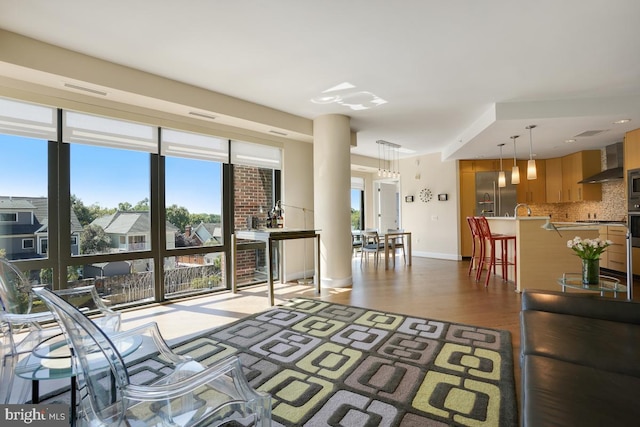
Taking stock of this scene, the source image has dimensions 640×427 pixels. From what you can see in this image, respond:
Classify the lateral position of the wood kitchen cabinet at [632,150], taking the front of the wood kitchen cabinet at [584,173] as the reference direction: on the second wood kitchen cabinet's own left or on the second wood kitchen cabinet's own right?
on the second wood kitchen cabinet's own left

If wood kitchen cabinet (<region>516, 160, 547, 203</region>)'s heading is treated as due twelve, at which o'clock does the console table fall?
The console table is roughly at 1 o'clock from the wood kitchen cabinet.

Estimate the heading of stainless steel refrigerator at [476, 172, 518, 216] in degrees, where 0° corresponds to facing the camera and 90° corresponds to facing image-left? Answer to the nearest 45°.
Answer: approximately 0°

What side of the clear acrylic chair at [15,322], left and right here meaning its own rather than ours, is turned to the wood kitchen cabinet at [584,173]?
front

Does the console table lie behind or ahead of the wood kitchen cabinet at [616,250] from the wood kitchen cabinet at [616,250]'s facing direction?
ahead

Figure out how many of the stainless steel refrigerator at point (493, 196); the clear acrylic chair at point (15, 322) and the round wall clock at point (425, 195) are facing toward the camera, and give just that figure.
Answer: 2

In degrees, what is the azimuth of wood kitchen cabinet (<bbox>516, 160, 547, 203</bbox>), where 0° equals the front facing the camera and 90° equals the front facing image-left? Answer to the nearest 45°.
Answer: approximately 0°

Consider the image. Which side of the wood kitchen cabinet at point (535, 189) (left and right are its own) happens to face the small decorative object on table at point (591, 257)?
front

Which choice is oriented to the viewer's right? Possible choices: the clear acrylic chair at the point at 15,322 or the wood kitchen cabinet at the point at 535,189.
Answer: the clear acrylic chair

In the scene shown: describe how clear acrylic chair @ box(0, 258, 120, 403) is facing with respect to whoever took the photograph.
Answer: facing to the right of the viewer

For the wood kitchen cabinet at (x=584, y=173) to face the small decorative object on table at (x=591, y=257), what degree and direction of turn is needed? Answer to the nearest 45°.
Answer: approximately 45° to its left

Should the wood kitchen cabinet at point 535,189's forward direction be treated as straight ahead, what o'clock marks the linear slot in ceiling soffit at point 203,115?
The linear slot in ceiling soffit is roughly at 1 o'clock from the wood kitchen cabinet.
